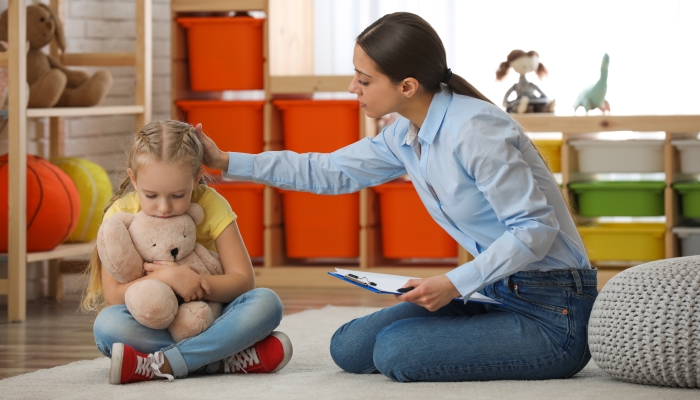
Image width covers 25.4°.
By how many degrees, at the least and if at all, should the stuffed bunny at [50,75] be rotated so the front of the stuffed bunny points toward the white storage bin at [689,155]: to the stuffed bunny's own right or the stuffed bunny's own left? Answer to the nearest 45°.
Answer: approximately 45° to the stuffed bunny's own left

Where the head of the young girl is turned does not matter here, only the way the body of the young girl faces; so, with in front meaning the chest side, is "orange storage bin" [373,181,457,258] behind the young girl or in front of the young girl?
behind

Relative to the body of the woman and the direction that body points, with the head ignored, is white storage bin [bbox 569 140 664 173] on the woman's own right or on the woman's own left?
on the woman's own right

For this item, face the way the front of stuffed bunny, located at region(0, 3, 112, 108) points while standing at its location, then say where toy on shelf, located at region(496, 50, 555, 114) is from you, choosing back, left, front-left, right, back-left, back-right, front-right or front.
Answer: front-left

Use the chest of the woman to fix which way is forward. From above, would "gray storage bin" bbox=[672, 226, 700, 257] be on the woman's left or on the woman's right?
on the woman's right

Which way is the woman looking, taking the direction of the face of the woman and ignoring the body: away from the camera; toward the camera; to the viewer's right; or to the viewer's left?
to the viewer's left

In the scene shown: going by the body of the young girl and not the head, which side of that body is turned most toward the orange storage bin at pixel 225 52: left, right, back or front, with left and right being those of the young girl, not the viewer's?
back

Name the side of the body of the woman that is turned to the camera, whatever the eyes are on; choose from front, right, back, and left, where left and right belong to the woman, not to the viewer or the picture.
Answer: left

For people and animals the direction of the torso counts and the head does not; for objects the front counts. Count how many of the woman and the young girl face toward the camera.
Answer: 1

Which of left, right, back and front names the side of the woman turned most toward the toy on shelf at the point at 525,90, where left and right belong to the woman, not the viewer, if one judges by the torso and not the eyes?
right

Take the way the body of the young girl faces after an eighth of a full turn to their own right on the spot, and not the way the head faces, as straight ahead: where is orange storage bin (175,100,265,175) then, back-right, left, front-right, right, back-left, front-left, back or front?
back-right
